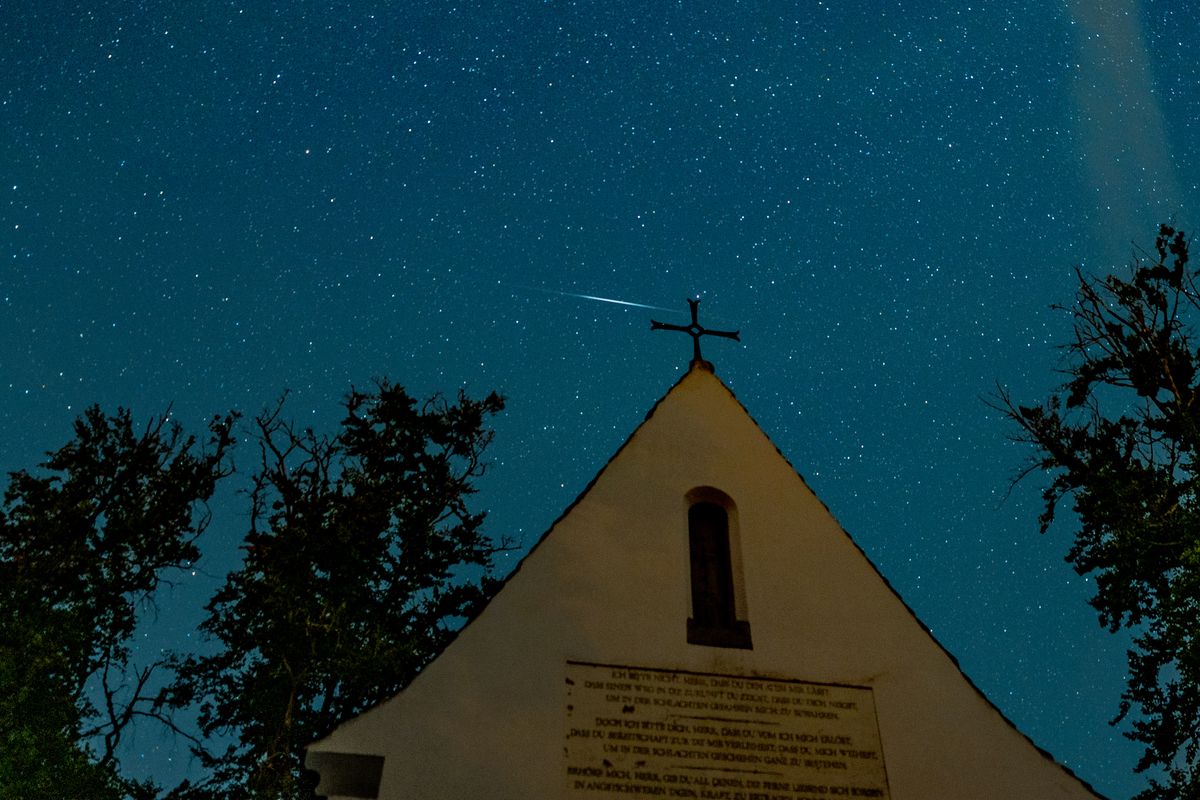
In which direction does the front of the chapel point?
toward the camera
